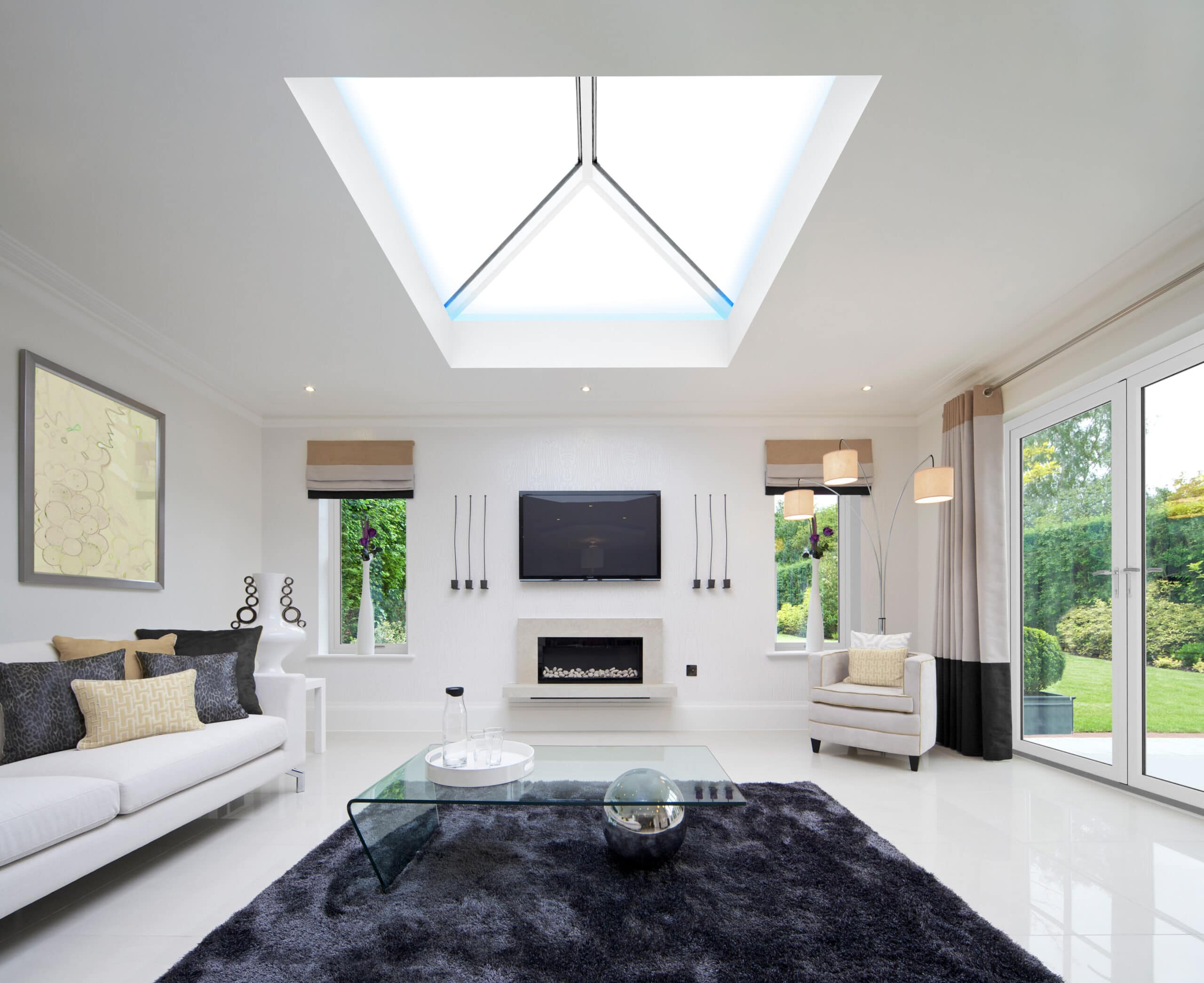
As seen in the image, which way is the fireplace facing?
toward the camera

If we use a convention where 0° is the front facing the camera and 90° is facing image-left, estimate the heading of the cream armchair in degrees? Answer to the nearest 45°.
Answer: approximately 45°

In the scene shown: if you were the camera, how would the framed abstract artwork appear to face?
facing the viewer and to the right of the viewer

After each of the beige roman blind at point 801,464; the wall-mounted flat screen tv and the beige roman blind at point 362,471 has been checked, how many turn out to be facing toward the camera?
3

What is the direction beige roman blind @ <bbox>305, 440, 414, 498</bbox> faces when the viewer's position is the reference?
facing the viewer

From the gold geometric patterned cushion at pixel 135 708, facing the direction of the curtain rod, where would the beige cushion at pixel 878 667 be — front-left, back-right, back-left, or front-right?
front-left

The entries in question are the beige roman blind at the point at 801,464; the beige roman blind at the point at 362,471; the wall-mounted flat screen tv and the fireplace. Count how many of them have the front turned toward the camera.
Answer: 4

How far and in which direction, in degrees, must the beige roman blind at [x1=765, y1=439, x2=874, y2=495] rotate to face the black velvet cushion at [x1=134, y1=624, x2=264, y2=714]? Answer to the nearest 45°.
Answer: approximately 45° to its right

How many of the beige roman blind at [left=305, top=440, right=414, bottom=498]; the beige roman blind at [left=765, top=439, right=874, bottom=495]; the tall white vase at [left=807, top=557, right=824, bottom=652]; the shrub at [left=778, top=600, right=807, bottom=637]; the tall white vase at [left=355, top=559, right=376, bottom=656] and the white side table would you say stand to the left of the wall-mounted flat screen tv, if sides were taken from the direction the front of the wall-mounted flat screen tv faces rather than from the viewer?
3
